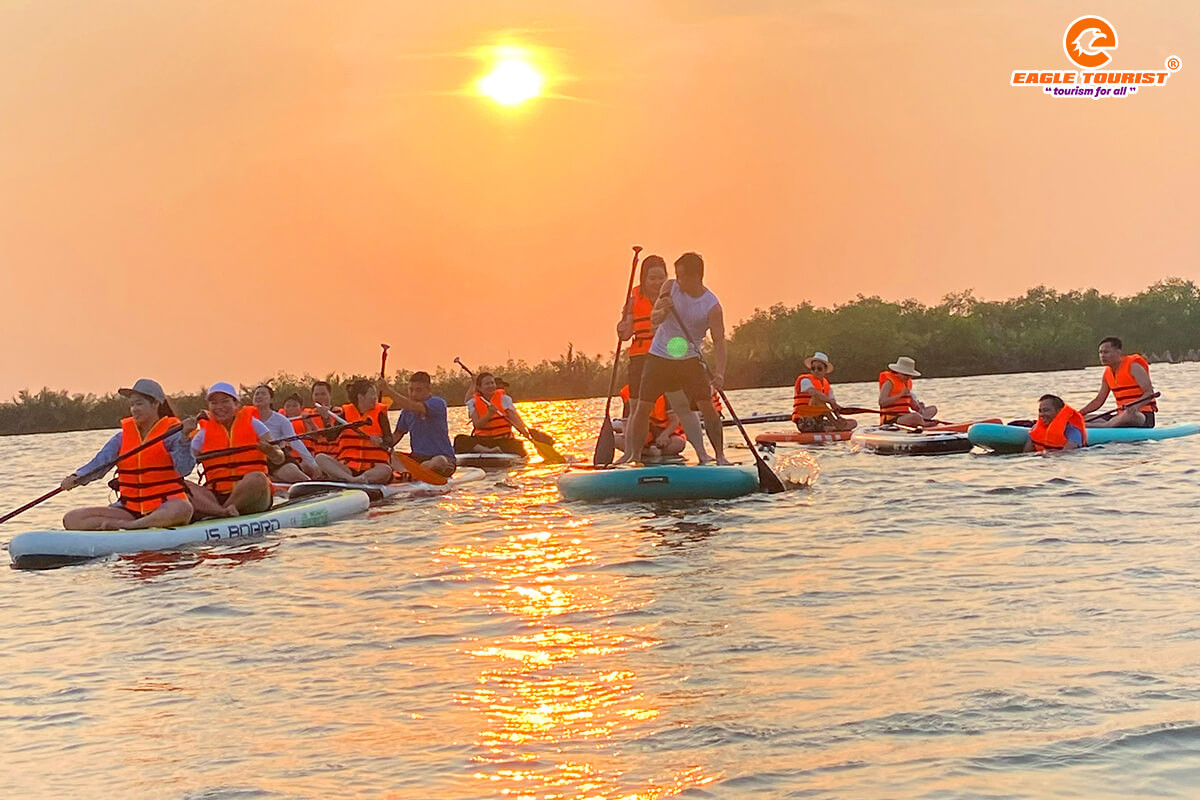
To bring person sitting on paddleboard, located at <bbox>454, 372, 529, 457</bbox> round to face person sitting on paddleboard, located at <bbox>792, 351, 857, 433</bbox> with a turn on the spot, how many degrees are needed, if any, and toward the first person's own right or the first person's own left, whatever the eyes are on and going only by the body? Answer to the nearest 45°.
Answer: approximately 90° to the first person's own left

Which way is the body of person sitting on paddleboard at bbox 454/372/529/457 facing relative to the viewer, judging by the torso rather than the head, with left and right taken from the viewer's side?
facing the viewer

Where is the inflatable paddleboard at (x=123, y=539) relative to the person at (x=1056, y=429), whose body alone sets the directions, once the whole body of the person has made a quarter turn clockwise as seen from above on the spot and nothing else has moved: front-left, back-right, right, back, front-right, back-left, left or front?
left

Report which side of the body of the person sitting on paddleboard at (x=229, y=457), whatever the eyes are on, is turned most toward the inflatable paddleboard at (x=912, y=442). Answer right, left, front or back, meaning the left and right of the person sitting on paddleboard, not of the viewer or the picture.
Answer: left

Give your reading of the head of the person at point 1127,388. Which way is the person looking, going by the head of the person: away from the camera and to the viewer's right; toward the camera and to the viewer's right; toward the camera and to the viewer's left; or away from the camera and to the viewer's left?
toward the camera and to the viewer's left

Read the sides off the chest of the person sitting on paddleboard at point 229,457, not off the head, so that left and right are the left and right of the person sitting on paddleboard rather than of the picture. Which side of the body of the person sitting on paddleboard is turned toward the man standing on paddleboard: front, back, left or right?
left

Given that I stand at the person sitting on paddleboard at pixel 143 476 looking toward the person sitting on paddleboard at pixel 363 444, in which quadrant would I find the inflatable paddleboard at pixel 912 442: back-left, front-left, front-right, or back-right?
front-right

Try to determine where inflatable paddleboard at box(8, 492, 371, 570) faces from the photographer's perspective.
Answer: facing the viewer and to the left of the viewer

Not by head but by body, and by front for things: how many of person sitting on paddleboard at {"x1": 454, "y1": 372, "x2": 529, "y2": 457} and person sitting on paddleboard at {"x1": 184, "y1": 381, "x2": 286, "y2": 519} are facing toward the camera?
2

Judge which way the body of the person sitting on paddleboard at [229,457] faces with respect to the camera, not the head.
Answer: toward the camera

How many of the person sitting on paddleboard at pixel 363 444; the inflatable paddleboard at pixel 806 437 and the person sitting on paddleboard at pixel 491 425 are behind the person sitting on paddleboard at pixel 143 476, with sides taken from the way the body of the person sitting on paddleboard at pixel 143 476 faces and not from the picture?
3

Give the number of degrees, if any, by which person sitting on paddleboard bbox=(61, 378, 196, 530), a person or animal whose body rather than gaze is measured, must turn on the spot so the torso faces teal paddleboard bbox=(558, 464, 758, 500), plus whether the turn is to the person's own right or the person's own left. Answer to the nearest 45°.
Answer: approximately 135° to the person's own left

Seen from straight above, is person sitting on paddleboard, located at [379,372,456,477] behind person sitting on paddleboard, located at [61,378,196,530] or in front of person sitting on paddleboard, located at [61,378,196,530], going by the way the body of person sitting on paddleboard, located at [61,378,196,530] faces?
behind
